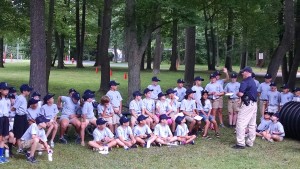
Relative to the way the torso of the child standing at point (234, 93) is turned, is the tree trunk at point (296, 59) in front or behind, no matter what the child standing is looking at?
behind

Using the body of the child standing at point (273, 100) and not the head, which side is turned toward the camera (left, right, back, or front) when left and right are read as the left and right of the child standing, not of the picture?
front

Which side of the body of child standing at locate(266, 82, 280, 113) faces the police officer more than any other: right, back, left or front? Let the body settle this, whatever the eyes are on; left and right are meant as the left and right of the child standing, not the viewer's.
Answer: front

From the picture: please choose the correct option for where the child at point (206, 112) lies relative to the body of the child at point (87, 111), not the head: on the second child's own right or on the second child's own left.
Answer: on the second child's own left

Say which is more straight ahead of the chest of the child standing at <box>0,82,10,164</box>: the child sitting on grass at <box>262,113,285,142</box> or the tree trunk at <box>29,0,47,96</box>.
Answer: the child sitting on grass

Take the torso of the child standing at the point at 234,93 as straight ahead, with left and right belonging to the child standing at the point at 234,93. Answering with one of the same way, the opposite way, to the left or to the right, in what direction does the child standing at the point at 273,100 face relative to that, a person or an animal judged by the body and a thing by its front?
the same way

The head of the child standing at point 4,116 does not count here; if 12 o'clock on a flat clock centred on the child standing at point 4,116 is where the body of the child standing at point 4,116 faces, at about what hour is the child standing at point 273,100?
the child standing at point 273,100 is roughly at 10 o'clock from the child standing at point 4,116.

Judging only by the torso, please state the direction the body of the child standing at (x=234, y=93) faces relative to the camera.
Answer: toward the camera

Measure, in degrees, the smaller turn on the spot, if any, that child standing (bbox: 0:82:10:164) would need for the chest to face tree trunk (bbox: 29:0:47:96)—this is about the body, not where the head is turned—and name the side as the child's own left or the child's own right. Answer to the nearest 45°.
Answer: approximately 135° to the child's own left

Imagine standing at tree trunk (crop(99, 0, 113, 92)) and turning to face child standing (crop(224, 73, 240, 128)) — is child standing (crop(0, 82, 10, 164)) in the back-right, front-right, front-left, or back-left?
front-right

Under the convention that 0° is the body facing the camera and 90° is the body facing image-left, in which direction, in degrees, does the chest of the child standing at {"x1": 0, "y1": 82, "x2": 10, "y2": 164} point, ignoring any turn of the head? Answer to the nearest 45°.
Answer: approximately 315°

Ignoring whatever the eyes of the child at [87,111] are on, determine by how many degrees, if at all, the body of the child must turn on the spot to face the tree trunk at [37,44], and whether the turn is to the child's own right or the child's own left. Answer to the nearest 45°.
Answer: approximately 180°

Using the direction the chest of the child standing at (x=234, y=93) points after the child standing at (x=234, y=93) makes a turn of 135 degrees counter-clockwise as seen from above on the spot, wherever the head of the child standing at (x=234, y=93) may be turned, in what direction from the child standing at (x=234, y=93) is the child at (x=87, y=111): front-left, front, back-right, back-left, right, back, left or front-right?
back

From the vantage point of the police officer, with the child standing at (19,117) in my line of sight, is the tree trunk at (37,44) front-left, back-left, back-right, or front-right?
front-right
